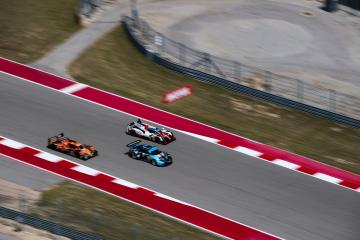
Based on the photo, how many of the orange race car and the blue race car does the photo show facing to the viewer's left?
0

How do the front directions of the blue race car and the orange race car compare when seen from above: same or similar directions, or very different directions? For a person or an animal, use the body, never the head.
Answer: same or similar directions

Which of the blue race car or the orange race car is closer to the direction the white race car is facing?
the blue race car

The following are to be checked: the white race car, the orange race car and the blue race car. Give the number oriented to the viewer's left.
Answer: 0

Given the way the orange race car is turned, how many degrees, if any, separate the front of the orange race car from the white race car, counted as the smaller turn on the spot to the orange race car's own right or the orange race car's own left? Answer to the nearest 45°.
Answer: approximately 45° to the orange race car's own left

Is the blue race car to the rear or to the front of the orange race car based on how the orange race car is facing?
to the front

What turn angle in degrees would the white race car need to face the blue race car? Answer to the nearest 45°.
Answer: approximately 45° to its right

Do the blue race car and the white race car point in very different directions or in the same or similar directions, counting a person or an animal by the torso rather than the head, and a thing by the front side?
same or similar directions

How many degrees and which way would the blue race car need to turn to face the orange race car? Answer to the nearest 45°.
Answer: approximately 135° to its right

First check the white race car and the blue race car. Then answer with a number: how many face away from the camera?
0

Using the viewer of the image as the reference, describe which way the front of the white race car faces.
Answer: facing the viewer and to the right of the viewer
